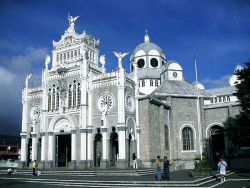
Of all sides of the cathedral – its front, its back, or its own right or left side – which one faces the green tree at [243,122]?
left

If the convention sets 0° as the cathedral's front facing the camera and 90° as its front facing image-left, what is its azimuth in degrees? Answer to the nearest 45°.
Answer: approximately 45°
